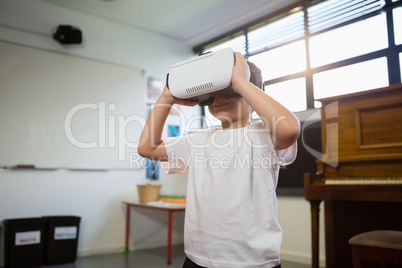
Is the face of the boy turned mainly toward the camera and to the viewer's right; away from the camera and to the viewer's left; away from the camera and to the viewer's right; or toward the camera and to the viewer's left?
toward the camera and to the viewer's left

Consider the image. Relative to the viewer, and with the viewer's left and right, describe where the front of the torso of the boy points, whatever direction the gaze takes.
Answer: facing the viewer and to the left of the viewer

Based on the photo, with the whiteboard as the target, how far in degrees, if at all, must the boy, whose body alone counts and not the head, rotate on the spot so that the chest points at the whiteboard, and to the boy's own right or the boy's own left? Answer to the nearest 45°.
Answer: approximately 90° to the boy's own right

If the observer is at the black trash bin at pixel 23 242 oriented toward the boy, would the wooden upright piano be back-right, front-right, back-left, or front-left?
front-left

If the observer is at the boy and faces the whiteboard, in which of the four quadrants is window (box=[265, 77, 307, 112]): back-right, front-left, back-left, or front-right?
front-right

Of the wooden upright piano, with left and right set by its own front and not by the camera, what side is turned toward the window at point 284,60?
right

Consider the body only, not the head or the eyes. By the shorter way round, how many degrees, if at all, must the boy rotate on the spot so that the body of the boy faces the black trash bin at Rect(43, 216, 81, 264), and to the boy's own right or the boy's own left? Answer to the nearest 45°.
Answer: approximately 90° to the boy's own right

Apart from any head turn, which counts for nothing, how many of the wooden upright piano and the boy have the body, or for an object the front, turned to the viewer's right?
0

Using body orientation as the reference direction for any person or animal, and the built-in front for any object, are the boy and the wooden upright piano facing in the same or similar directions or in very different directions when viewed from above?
same or similar directions

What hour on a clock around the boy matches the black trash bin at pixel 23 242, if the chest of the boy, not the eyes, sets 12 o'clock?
The black trash bin is roughly at 3 o'clock from the boy.
